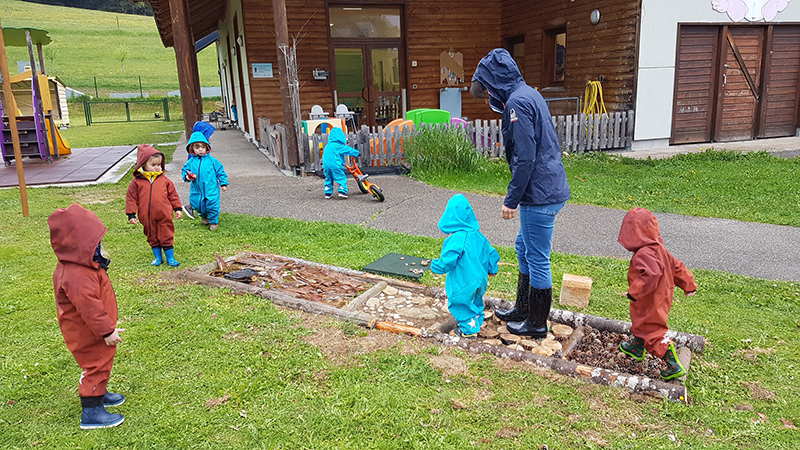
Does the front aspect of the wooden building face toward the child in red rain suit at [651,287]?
yes

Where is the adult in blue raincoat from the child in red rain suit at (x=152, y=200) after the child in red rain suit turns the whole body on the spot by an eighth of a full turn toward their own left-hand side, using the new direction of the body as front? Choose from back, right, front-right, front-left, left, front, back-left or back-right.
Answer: front

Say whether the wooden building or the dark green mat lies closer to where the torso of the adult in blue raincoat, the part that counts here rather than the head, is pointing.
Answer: the dark green mat

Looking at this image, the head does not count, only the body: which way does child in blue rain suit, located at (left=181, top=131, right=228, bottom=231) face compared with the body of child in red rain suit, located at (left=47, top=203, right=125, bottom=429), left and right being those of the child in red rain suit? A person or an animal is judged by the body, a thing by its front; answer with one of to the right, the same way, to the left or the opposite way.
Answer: to the right

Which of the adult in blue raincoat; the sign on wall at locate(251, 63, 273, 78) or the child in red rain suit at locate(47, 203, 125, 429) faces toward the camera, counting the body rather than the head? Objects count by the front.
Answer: the sign on wall

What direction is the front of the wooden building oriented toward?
toward the camera

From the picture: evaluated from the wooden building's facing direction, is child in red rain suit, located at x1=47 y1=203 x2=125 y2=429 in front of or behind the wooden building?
in front

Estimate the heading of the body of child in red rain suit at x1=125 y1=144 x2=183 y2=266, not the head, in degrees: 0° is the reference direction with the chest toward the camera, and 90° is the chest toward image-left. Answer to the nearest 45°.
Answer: approximately 0°

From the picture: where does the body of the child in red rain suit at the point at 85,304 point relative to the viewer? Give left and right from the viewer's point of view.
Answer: facing to the right of the viewer

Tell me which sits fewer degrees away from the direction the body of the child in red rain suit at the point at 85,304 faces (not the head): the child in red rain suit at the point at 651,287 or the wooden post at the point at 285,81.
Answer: the child in red rain suit

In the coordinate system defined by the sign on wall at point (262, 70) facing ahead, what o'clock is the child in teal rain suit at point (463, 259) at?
The child in teal rain suit is roughly at 12 o'clock from the sign on wall.

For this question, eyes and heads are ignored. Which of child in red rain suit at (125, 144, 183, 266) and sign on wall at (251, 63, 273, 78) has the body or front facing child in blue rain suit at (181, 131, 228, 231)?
the sign on wall

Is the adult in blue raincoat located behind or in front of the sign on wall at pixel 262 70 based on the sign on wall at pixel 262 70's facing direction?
in front

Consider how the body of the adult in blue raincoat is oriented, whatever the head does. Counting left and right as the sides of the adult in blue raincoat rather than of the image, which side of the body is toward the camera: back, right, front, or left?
left
